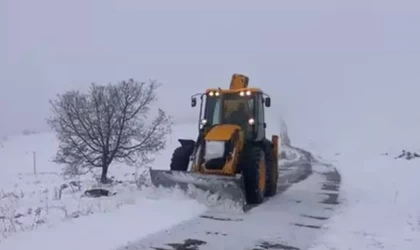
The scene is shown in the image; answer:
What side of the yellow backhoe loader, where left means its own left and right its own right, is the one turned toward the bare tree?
right

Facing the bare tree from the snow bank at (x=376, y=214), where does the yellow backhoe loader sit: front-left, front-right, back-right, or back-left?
front-left

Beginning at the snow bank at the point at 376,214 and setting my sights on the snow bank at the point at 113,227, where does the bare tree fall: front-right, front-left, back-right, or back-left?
front-right

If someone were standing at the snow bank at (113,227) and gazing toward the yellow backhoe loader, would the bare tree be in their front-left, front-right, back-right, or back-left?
front-left

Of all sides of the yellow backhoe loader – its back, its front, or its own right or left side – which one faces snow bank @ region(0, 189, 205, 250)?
front

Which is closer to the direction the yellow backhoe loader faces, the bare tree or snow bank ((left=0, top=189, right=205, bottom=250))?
the snow bank

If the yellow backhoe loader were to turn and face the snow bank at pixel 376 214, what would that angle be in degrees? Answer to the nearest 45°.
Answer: approximately 135° to its left

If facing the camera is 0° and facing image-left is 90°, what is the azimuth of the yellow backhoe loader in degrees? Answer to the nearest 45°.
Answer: approximately 45°
